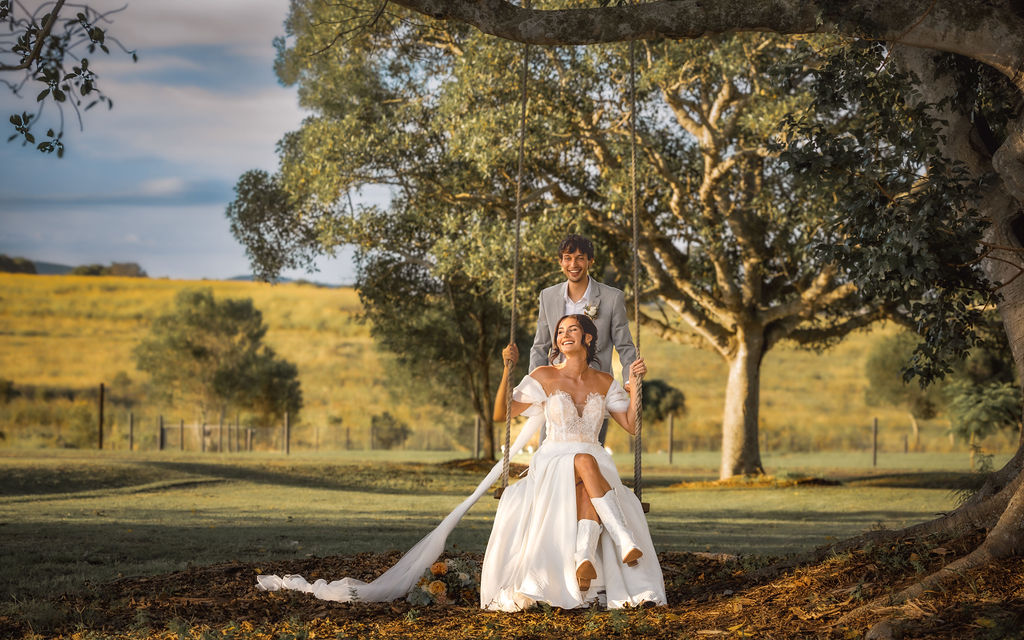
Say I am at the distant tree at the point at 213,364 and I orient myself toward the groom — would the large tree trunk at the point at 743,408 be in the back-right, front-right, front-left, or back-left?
front-left

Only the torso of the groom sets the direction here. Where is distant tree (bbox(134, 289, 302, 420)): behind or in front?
behind

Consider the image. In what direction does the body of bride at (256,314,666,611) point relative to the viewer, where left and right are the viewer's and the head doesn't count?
facing the viewer

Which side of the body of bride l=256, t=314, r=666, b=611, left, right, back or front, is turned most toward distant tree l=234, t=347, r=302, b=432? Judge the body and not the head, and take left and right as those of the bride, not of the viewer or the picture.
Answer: back

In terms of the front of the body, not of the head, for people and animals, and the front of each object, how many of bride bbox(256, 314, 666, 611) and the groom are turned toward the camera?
2

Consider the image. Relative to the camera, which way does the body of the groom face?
toward the camera

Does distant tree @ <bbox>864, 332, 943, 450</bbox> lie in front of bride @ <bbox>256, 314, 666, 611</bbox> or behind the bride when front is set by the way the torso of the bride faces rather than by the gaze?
behind

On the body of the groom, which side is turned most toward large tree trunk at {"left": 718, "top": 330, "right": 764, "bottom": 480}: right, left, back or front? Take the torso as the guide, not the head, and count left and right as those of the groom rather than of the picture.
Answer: back
